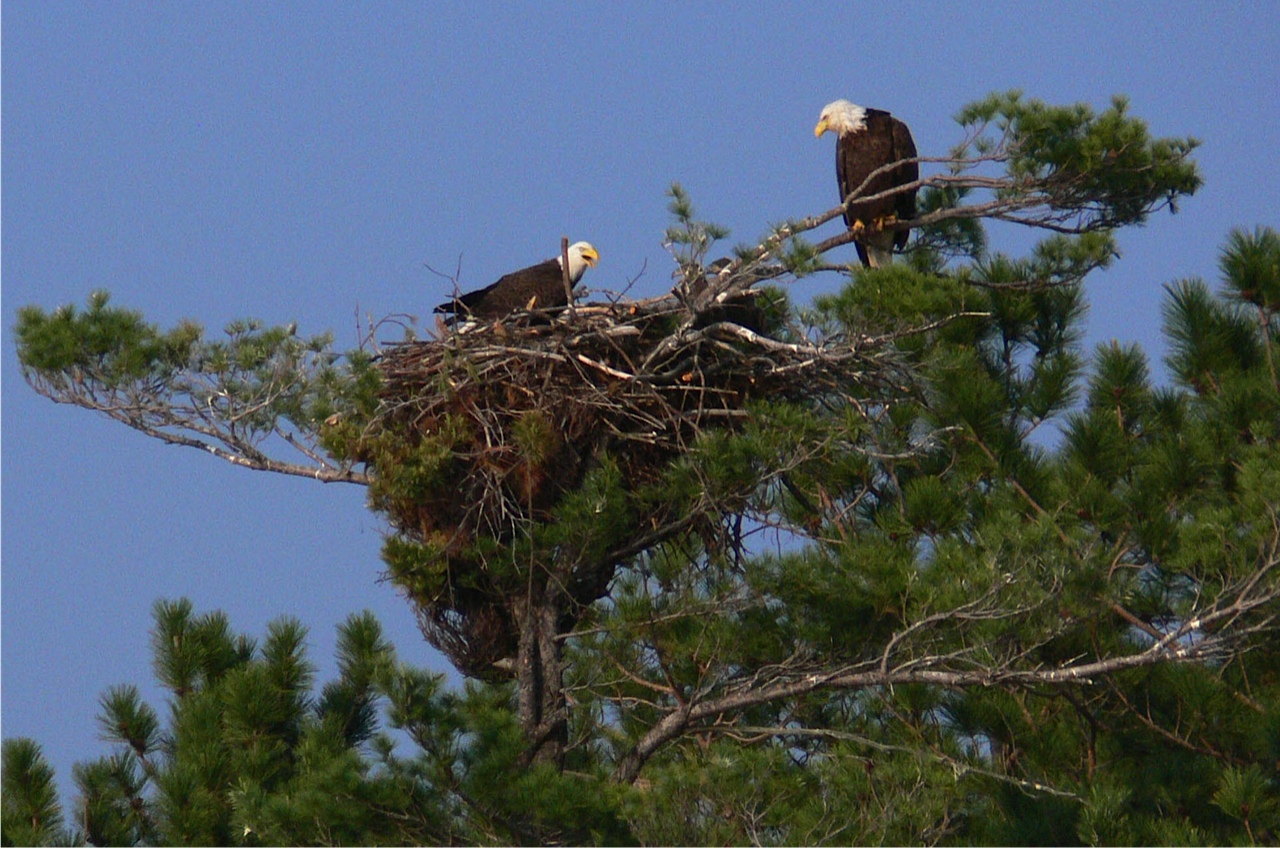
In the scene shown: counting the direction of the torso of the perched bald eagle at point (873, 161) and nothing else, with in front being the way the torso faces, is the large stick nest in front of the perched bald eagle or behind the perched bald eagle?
in front

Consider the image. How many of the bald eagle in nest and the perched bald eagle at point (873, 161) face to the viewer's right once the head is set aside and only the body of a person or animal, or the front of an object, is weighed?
1

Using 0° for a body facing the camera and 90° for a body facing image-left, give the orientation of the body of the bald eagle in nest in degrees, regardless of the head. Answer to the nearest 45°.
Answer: approximately 270°

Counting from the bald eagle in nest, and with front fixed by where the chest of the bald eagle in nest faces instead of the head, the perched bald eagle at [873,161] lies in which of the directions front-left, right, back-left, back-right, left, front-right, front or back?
front-left

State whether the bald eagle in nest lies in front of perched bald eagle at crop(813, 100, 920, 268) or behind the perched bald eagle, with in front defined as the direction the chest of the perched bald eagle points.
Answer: in front

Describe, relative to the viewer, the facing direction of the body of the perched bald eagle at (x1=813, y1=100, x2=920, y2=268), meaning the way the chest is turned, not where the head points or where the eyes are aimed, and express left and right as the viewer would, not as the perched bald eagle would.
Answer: facing the viewer and to the left of the viewer
